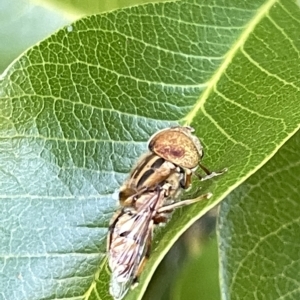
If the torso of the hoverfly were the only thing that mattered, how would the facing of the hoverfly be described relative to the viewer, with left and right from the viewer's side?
facing away from the viewer and to the right of the viewer
